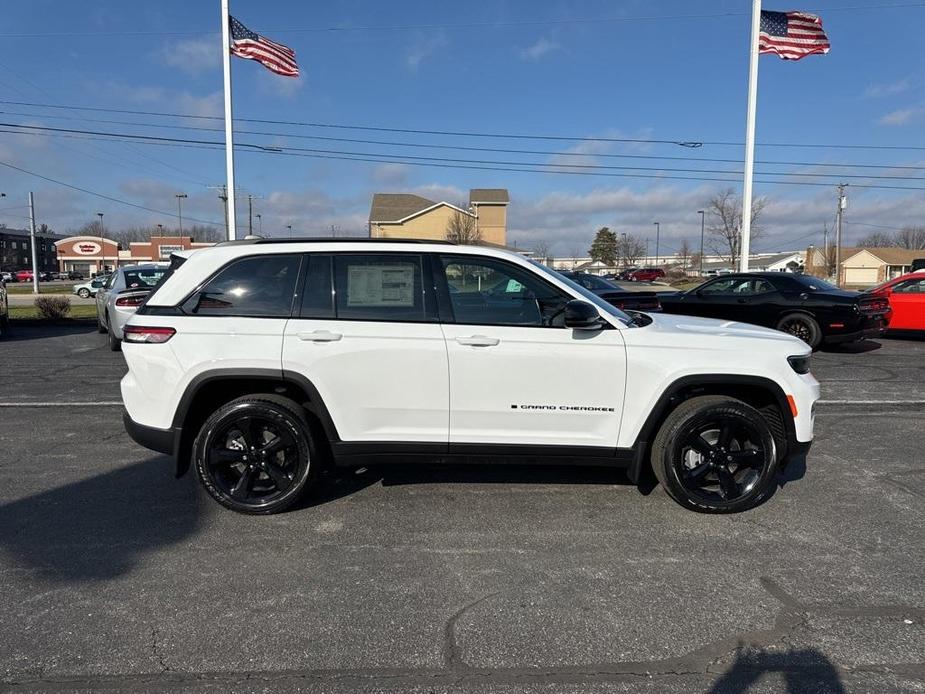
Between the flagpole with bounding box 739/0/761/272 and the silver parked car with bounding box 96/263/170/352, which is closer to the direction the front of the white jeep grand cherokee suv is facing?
the flagpole

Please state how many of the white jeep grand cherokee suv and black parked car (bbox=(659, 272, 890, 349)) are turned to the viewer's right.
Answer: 1

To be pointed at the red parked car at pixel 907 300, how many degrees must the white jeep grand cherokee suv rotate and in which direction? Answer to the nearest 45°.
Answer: approximately 45° to its left

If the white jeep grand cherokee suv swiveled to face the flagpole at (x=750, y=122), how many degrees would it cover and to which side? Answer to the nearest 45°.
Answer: approximately 45° to its left

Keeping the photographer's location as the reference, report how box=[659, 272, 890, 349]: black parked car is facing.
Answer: facing away from the viewer and to the left of the viewer

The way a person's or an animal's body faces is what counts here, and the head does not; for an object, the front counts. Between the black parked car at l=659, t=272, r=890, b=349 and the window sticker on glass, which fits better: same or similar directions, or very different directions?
very different directions

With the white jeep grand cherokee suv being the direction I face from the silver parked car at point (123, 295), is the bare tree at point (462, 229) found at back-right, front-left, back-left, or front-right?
back-left

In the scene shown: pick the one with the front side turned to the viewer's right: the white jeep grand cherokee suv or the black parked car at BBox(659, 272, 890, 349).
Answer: the white jeep grand cherokee suv

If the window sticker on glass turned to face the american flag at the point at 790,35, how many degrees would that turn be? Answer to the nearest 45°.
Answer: approximately 135° to its left

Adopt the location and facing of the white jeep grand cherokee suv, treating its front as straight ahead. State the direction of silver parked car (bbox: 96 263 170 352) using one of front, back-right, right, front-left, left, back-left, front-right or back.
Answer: back-left

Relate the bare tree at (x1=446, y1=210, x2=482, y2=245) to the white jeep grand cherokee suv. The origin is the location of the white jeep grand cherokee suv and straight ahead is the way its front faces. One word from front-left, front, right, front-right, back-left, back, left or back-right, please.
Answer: left

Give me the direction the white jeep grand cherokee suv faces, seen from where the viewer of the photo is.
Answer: facing to the right of the viewer
